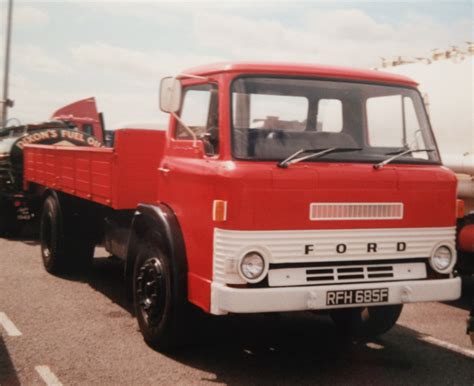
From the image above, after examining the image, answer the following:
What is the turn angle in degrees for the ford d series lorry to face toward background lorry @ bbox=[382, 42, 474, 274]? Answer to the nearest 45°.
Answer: approximately 90° to its left

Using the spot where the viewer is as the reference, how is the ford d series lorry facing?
facing the viewer and to the right of the viewer

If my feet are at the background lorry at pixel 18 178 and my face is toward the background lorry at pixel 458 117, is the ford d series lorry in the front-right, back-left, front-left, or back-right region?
front-right

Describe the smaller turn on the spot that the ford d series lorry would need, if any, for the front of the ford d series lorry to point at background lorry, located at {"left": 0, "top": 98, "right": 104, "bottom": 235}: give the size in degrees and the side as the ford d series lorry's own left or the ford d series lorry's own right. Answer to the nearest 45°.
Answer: approximately 180°
